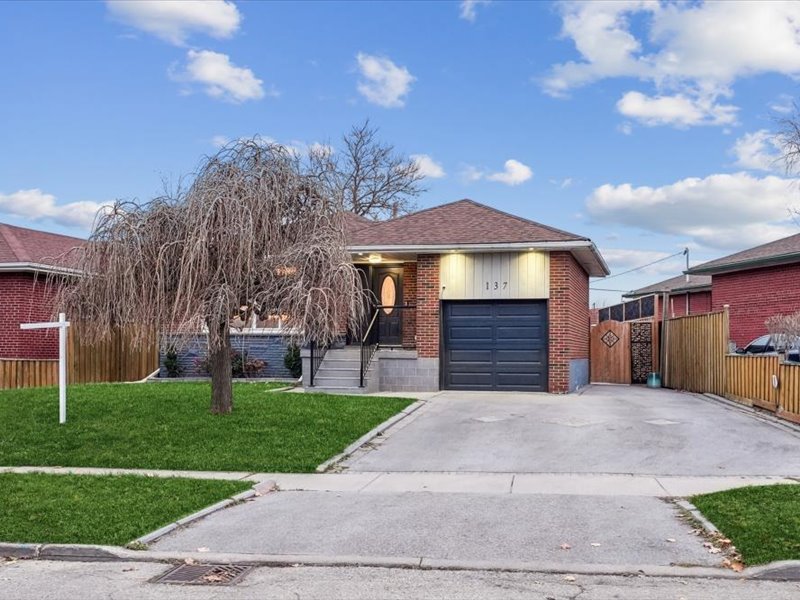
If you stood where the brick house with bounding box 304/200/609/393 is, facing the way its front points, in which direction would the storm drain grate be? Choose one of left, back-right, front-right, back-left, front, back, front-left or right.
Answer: front

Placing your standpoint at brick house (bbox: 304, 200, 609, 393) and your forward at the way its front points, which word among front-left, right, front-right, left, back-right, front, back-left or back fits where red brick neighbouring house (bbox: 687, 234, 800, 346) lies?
back-left

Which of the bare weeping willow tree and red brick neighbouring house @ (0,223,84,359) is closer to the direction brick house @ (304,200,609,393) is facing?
the bare weeping willow tree

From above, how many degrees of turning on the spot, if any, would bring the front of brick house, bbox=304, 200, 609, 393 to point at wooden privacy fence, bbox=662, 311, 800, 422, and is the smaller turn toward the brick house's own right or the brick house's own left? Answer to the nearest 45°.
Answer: approximately 90° to the brick house's own left

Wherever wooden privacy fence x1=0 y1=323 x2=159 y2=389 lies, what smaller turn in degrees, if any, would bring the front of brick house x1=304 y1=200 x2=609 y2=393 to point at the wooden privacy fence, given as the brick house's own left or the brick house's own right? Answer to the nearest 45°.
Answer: approximately 90° to the brick house's own right

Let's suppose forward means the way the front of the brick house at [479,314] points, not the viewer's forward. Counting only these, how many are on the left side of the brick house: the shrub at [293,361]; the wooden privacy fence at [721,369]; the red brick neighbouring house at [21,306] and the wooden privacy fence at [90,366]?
1

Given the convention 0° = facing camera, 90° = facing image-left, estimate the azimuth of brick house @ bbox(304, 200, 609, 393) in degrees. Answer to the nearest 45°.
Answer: approximately 0°

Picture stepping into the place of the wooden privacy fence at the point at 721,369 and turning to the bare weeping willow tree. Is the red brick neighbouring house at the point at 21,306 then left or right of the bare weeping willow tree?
right

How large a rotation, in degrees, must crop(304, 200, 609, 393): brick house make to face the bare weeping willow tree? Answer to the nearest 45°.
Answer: approximately 45° to its right

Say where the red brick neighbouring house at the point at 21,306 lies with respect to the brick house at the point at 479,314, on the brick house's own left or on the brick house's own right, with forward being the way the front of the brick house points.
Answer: on the brick house's own right

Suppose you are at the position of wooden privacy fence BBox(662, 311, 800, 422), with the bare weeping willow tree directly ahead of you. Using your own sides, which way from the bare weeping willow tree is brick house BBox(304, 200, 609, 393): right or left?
right

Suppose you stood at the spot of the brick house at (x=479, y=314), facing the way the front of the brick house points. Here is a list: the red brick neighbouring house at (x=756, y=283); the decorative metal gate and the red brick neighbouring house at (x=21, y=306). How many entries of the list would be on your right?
1
